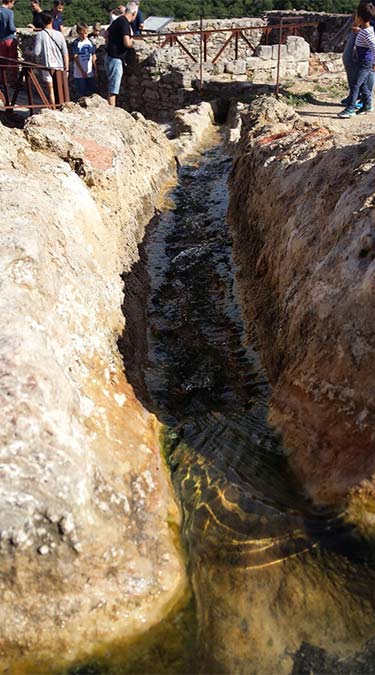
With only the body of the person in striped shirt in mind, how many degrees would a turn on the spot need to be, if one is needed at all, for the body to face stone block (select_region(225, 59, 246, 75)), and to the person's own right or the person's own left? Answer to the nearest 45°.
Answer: approximately 45° to the person's own right

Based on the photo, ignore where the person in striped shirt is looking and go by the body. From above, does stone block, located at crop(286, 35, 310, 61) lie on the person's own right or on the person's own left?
on the person's own right

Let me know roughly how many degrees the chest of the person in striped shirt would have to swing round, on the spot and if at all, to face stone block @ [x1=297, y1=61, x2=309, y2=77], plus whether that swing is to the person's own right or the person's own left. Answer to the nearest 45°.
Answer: approximately 90° to the person's own right

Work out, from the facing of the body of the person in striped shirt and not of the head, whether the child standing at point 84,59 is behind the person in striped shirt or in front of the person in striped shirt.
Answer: in front

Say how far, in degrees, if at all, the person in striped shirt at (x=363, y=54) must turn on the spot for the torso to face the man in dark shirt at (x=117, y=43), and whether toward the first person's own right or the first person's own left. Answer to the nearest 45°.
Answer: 0° — they already face them

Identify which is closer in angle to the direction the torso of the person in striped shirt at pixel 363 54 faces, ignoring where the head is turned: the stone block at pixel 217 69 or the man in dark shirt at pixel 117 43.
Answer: the man in dark shirt

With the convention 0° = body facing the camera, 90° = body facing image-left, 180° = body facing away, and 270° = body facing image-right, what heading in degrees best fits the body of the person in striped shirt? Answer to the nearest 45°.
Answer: approximately 90°

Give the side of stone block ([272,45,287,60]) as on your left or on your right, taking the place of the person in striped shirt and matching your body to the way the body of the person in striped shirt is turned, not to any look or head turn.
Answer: on your right

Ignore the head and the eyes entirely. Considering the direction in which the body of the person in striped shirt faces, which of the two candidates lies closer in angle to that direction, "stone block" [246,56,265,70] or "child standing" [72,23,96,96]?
the child standing
